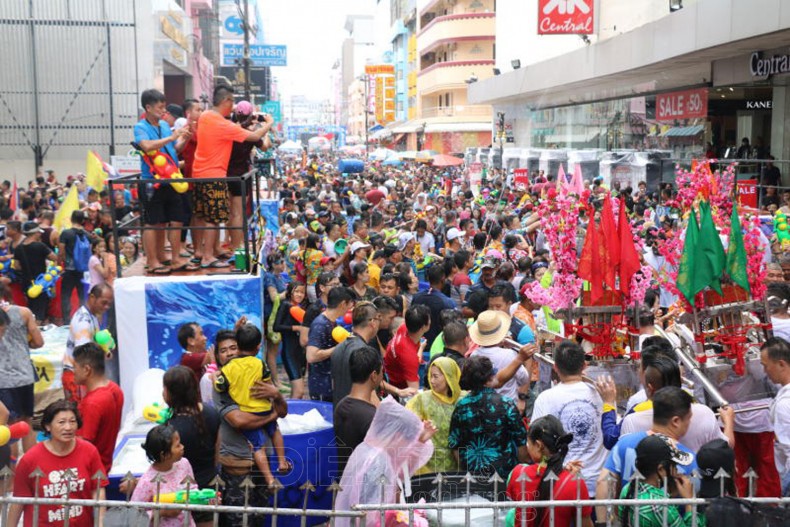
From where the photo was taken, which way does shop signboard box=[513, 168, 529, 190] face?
toward the camera

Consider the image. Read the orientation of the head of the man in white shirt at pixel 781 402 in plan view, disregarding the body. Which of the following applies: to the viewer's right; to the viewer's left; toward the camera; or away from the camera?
to the viewer's left

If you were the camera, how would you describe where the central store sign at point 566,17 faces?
facing the viewer

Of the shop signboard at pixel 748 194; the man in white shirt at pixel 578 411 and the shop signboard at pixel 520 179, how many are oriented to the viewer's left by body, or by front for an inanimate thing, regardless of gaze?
0

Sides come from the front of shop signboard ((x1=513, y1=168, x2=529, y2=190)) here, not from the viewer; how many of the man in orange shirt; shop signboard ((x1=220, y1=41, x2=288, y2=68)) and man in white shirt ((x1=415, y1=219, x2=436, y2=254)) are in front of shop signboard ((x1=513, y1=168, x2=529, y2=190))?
2

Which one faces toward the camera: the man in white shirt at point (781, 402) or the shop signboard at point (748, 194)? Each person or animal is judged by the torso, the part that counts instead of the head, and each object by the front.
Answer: the shop signboard

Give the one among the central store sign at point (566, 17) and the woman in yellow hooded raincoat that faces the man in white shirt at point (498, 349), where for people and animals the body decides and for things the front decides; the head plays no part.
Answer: the central store sign

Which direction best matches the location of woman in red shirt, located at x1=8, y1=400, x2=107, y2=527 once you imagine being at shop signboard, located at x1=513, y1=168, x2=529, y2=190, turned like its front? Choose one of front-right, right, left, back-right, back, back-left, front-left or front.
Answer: front

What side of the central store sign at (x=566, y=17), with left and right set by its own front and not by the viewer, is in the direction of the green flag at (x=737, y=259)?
front

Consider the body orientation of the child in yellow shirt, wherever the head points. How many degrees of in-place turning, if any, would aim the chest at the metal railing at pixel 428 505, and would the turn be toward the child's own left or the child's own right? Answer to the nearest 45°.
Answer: approximately 135° to the child's own right

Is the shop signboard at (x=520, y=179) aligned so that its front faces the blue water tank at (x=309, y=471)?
yes

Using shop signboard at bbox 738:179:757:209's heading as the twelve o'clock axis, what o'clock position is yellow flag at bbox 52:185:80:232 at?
The yellow flag is roughly at 2 o'clock from the shop signboard.

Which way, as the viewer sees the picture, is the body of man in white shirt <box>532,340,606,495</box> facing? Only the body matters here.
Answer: away from the camera

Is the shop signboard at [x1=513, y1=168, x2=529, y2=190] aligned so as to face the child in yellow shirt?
yes

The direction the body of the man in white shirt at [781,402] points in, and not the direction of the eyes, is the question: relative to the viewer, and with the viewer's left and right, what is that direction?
facing to the left of the viewer

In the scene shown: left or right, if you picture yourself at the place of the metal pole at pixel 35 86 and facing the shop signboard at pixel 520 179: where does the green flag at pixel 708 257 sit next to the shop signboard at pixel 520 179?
right

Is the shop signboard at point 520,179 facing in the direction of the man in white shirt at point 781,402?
yes
